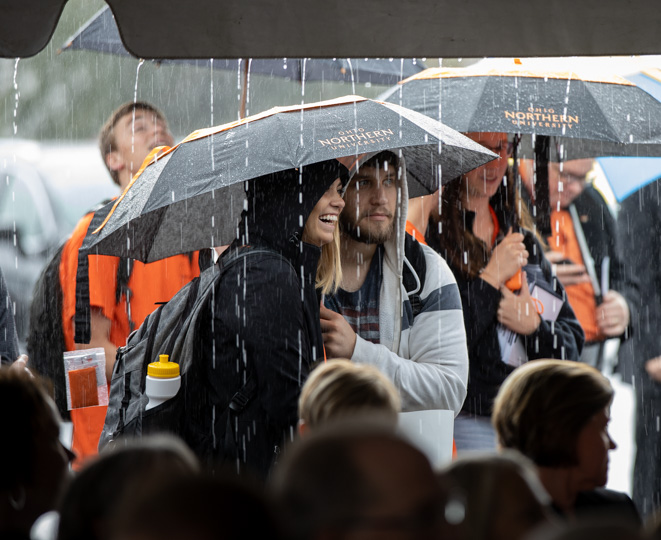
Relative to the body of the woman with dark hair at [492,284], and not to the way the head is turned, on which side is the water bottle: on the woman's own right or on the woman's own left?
on the woman's own right

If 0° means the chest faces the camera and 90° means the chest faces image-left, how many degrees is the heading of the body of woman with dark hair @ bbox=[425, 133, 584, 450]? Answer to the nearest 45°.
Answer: approximately 315°

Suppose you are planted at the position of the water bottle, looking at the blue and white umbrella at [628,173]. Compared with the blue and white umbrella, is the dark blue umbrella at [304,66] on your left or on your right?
left

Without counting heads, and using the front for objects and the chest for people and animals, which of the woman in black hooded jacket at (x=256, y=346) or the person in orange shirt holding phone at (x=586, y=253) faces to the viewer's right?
the woman in black hooded jacket

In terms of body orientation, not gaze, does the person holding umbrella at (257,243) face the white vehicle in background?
no

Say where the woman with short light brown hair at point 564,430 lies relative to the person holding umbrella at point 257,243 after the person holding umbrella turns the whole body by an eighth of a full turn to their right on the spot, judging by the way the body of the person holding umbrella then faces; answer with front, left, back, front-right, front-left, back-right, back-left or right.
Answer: front

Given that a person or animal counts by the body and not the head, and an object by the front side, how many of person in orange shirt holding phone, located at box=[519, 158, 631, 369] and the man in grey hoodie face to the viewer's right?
0

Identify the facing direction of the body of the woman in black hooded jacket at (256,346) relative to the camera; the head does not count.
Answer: to the viewer's right

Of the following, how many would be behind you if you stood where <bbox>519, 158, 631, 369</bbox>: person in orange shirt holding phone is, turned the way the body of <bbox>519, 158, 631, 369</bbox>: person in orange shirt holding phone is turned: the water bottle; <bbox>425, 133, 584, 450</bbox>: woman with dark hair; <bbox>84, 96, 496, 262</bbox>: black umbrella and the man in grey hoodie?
0

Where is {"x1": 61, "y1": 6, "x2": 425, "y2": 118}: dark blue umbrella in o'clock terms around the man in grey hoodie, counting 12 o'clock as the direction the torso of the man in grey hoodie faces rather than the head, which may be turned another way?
The dark blue umbrella is roughly at 4 o'clock from the man in grey hoodie.

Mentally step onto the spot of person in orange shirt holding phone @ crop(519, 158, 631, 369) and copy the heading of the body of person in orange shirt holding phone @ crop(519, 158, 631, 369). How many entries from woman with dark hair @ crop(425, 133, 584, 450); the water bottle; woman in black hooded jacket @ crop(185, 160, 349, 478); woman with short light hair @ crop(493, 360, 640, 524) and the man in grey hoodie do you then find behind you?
0

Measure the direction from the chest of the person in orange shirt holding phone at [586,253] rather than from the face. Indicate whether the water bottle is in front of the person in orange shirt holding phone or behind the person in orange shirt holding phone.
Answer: in front

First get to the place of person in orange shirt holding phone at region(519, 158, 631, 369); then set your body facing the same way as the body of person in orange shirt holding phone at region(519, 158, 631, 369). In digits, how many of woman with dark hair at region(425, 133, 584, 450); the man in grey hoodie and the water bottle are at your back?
0

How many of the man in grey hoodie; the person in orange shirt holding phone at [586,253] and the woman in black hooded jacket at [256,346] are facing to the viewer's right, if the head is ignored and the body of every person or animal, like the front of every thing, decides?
1

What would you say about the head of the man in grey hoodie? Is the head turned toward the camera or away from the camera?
toward the camera

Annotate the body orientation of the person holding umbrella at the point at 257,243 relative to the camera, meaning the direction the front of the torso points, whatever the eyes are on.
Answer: to the viewer's right

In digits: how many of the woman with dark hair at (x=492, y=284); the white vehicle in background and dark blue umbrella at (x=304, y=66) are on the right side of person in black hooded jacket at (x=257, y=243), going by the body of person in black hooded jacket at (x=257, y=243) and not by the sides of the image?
0
